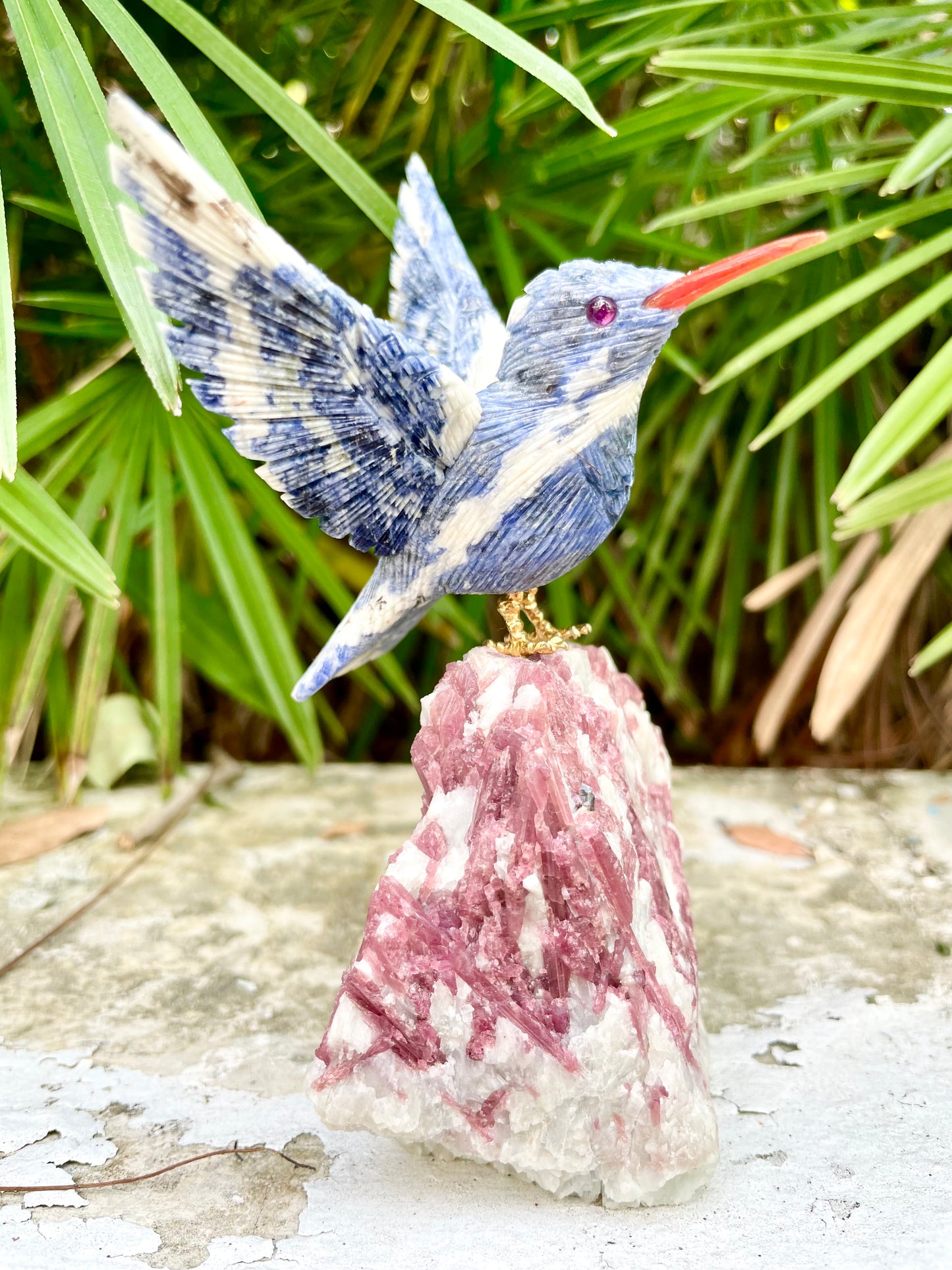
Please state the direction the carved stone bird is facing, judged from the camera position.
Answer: facing to the right of the viewer

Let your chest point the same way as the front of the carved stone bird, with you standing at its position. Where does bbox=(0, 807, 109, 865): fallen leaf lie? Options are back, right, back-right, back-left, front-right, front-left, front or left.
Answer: back-left

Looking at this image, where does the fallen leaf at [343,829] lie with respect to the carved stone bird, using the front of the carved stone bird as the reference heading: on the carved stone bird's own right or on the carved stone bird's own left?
on the carved stone bird's own left

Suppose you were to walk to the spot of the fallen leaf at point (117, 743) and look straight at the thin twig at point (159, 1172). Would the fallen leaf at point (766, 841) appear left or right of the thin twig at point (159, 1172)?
left

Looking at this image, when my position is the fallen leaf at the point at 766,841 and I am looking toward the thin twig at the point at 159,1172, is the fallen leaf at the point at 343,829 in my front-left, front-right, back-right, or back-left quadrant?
front-right

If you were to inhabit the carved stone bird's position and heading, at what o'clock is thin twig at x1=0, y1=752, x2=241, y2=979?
The thin twig is roughly at 8 o'clock from the carved stone bird.

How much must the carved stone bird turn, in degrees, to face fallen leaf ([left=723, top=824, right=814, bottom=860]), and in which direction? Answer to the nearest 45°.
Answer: approximately 45° to its left

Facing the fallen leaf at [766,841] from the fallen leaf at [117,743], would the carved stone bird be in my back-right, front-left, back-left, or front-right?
front-right

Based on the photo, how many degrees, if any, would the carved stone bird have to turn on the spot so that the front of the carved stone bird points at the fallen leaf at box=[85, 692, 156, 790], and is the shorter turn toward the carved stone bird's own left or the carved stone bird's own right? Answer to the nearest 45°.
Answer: approximately 135° to the carved stone bird's own left
